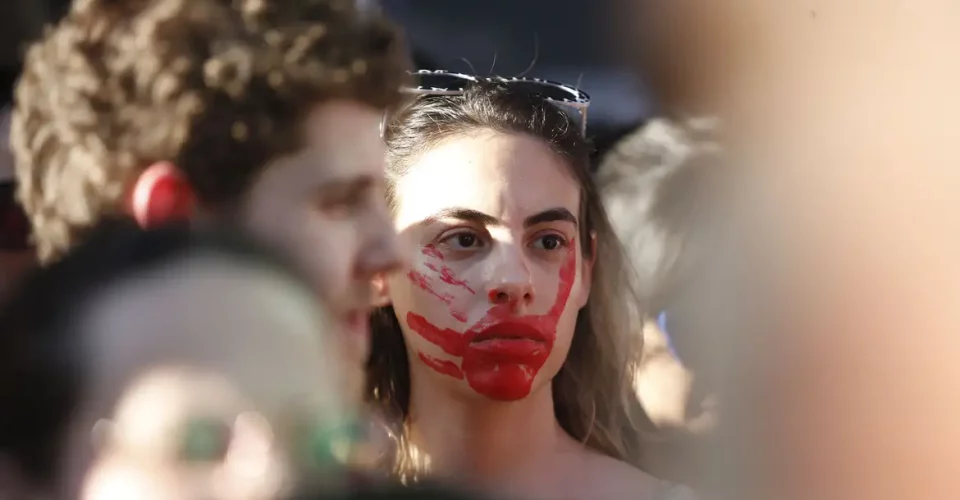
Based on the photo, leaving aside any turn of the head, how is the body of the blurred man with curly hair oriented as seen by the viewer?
to the viewer's right

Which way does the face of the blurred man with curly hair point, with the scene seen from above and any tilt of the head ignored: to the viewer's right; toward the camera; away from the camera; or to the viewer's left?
to the viewer's right
